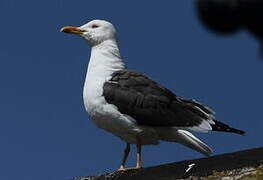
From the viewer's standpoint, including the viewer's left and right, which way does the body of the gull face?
facing to the left of the viewer
